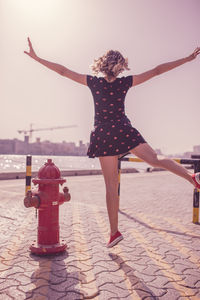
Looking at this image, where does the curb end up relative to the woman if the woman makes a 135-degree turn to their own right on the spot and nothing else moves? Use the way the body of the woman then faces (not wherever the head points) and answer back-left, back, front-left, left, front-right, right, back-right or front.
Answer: back-left

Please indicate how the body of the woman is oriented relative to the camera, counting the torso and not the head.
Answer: away from the camera

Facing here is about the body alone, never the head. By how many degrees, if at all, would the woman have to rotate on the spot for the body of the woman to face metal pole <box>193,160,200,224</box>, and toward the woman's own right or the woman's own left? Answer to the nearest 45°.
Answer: approximately 45° to the woman's own right

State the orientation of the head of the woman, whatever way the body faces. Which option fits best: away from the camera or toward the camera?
away from the camera
